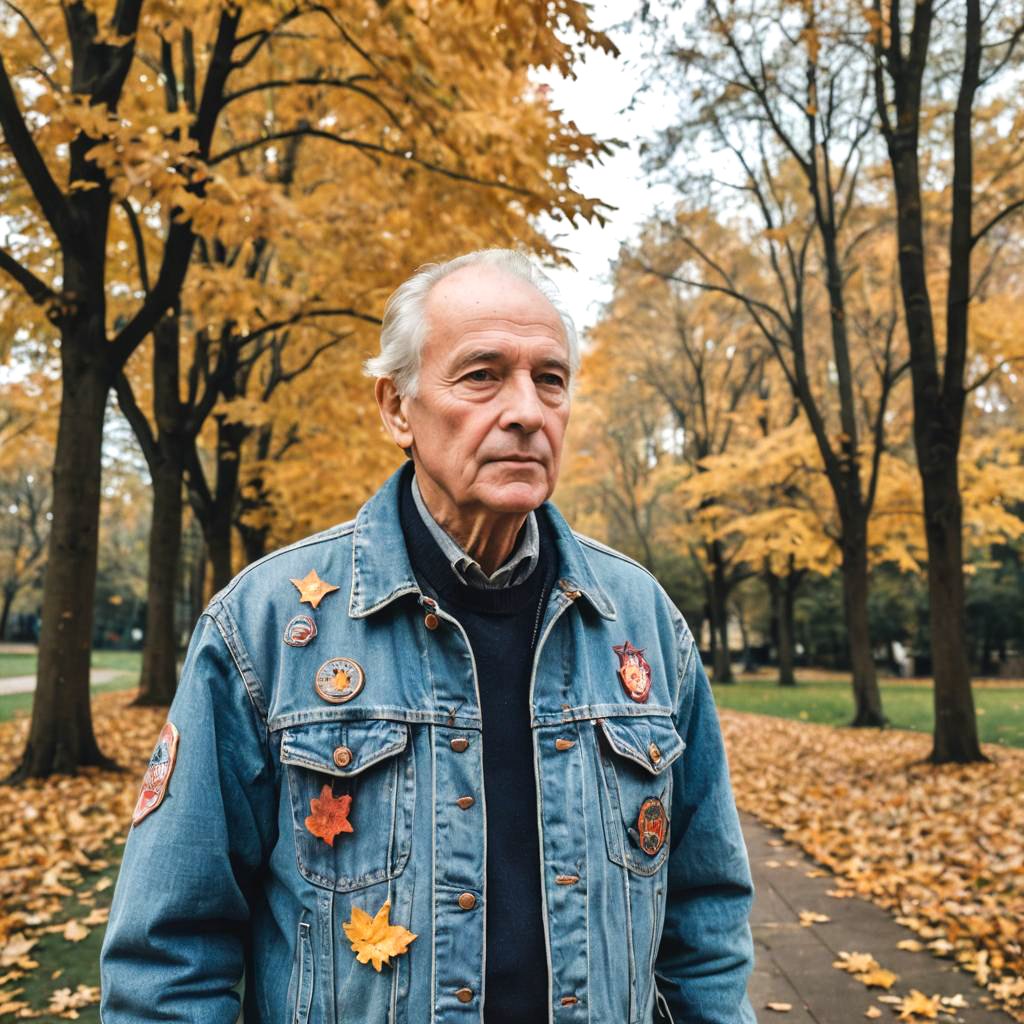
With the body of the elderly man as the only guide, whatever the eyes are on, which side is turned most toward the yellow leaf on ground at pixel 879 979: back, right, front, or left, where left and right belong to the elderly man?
left

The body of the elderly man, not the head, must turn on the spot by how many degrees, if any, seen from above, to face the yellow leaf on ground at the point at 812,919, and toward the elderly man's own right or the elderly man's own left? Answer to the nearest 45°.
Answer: approximately 90° to the elderly man's own left

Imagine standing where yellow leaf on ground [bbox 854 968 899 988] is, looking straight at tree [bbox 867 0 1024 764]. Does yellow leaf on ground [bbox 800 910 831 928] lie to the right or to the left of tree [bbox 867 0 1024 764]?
left

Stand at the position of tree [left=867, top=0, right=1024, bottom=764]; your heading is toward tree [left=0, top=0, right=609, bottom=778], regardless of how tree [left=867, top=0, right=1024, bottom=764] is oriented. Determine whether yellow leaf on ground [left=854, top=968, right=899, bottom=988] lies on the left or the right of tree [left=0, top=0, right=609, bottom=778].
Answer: left

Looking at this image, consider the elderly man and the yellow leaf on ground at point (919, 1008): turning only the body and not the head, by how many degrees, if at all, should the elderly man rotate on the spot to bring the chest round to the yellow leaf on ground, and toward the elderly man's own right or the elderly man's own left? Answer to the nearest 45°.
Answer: approximately 90° to the elderly man's own left

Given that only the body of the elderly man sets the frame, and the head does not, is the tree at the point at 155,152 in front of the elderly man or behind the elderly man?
behind

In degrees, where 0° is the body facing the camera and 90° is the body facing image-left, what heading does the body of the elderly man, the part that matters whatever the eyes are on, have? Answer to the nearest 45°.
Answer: approximately 315°
